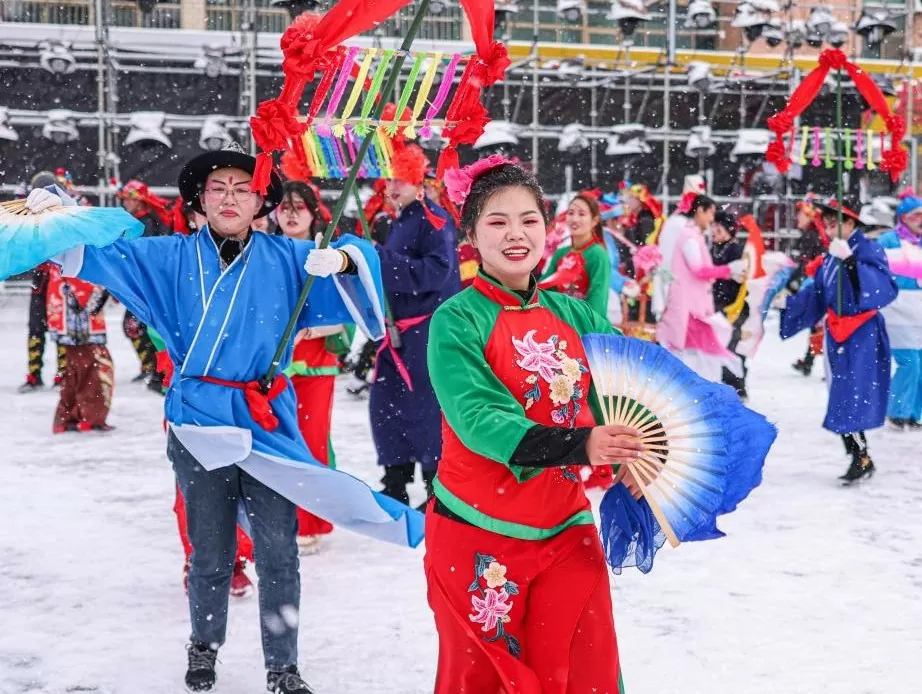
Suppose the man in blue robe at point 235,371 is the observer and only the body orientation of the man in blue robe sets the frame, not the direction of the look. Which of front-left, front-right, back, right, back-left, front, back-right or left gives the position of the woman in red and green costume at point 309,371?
back

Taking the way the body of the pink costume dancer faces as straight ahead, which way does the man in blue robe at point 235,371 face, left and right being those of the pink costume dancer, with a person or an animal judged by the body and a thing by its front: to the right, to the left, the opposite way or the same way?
to the right

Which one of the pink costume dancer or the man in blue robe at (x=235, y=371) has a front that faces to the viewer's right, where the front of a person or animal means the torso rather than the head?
the pink costume dancer

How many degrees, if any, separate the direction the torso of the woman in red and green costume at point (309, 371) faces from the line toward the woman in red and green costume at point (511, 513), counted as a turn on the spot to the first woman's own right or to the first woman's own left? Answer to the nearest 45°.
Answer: approximately 45° to the first woman's own left

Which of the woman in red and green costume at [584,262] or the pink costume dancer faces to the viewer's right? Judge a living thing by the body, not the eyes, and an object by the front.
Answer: the pink costume dancer

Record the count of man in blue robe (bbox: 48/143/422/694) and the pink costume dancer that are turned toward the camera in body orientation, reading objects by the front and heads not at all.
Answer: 1

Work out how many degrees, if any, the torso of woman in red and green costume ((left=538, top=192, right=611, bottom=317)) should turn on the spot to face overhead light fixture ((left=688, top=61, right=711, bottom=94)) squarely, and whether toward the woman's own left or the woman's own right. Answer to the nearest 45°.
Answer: approximately 135° to the woman's own right

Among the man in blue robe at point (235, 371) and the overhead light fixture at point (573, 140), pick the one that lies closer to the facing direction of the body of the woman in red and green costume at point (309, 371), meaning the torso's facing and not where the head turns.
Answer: the man in blue robe

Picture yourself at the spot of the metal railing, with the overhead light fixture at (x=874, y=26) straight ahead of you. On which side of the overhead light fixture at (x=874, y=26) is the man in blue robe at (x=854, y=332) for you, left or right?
right

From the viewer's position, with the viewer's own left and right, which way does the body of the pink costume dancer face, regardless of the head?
facing to the right of the viewer

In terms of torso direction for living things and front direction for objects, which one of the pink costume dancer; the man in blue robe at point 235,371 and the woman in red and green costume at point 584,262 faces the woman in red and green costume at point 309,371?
the woman in red and green costume at point 584,262

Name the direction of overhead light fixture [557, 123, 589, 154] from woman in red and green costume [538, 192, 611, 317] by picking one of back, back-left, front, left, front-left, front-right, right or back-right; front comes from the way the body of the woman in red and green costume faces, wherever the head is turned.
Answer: back-right
